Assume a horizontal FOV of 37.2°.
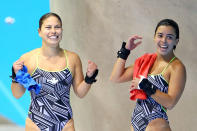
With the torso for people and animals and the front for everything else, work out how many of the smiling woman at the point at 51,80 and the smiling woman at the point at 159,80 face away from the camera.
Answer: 0

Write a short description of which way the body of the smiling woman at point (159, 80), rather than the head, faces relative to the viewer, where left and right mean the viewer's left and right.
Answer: facing the viewer and to the left of the viewer

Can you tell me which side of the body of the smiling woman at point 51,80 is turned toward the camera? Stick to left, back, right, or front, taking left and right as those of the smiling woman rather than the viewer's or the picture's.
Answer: front

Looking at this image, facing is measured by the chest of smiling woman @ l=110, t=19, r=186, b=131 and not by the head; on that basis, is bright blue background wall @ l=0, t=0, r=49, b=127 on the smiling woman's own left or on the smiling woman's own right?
on the smiling woman's own right

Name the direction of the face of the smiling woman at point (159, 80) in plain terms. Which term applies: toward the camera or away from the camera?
toward the camera
